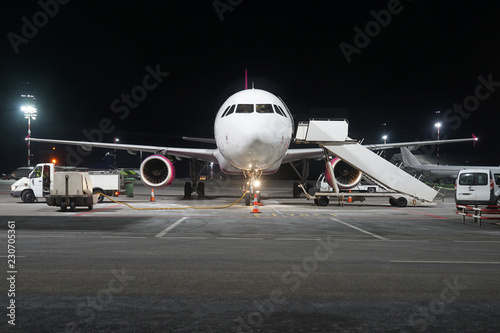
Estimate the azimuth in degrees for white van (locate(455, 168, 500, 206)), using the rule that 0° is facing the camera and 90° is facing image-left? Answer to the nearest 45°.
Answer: approximately 225°

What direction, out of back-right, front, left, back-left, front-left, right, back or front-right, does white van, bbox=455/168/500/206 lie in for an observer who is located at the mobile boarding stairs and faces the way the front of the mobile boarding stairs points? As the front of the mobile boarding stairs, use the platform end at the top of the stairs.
back

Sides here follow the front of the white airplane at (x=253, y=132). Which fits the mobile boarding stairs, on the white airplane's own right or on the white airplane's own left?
on the white airplane's own left

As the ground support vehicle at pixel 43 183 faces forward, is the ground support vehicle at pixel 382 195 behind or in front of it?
behind

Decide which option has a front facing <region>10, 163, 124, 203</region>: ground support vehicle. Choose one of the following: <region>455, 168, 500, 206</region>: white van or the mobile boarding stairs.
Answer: the mobile boarding stairs

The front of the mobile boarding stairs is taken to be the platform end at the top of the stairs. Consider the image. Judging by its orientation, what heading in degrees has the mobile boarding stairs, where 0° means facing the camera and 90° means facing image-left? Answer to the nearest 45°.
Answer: approximately 90°

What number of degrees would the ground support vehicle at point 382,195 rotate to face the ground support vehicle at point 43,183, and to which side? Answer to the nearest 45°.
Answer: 0° — it already faces it

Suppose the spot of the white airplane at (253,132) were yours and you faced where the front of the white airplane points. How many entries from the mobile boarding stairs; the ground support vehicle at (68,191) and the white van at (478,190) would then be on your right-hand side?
1

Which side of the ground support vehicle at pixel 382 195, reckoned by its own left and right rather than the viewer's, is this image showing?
left

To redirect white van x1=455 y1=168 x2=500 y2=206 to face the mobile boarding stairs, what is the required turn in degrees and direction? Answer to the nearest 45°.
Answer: approximately 135° to its left

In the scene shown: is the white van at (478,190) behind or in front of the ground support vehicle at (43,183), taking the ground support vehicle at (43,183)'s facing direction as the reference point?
behind

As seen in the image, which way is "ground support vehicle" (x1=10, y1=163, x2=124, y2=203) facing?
to the viewer's left

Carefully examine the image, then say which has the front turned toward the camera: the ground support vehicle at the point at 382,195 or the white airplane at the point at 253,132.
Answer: the white airplane

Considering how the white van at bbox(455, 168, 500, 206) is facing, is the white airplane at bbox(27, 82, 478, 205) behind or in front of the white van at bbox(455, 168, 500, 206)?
behind

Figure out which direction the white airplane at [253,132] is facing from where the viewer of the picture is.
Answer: facing the viewer

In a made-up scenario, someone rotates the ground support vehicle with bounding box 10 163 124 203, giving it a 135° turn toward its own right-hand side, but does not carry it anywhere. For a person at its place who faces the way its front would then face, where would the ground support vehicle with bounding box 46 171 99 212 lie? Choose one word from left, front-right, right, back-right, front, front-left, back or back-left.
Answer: back-right
